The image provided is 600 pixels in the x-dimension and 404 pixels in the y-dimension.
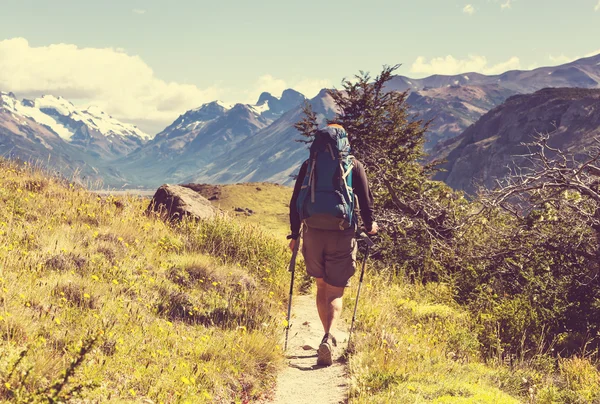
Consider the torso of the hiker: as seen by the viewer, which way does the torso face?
away from the camera
